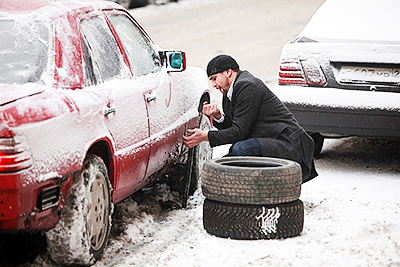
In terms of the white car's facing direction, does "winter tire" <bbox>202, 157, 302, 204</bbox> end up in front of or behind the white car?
behind

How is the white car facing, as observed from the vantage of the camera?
facing away from the viewer

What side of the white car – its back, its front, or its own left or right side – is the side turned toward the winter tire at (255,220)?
back

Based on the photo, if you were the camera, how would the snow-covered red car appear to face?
facing away from the viewer and to the right of the viewer
